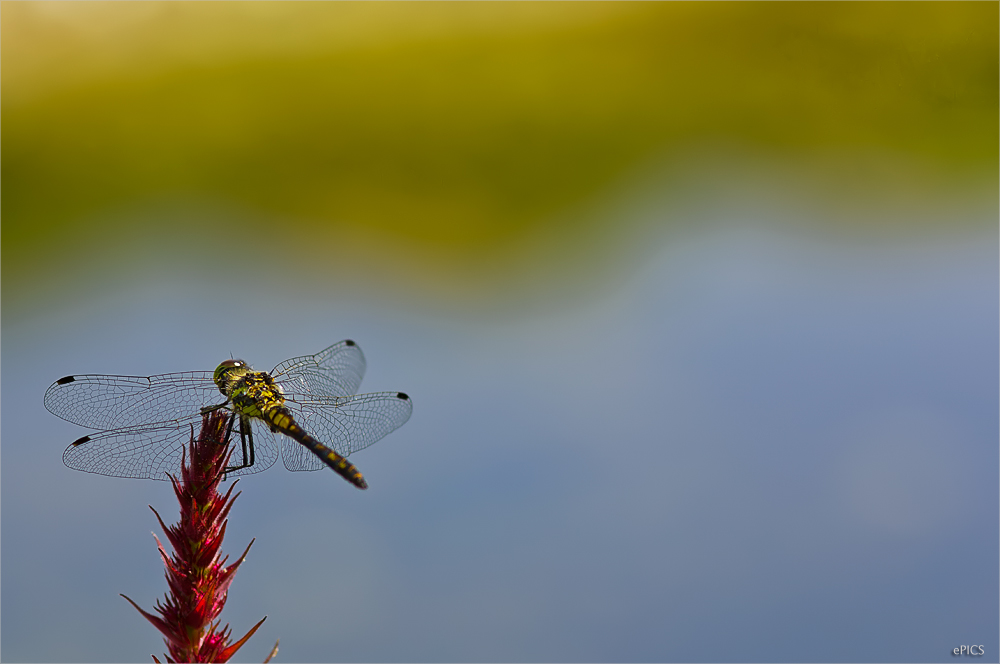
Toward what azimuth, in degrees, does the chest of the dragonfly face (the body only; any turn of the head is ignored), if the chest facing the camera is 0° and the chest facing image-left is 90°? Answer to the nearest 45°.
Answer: approximately 135°
